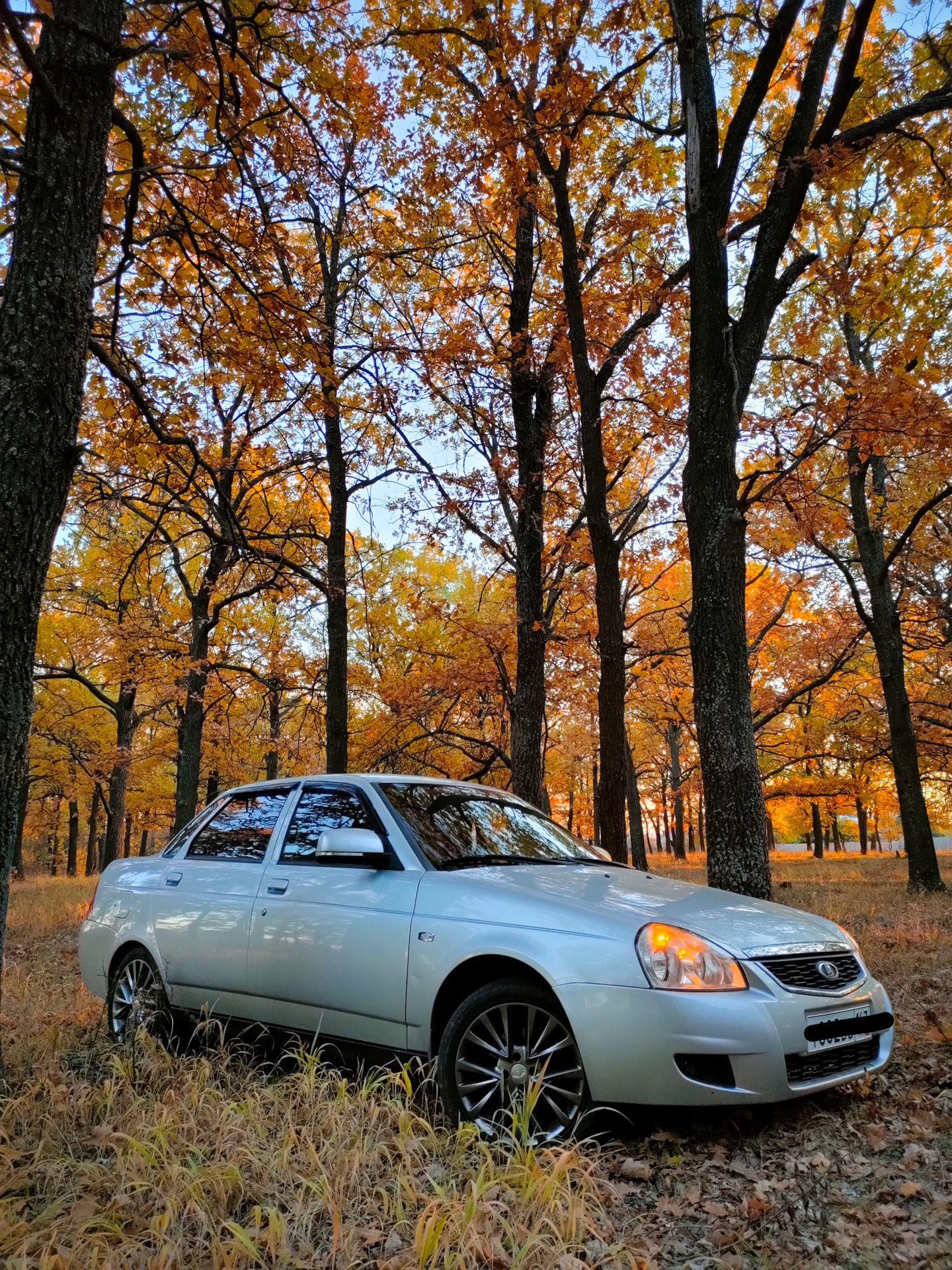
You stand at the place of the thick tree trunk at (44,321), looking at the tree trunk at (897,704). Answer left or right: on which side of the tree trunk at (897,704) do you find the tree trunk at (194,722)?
left

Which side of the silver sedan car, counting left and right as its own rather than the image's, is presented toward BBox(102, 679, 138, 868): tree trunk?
back

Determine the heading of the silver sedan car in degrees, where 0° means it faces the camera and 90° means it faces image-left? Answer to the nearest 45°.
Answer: approximately 315°

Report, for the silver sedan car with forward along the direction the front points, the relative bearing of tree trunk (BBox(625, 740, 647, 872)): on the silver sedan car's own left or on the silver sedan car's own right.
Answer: on the silver sedan car's own left

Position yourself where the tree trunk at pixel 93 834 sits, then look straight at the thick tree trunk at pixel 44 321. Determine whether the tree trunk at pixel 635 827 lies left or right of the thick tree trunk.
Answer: left

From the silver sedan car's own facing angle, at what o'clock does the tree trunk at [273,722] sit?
The tree trunk is roughly at 7 o'clock from the silver sedan car.

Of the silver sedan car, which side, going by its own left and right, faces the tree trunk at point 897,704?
left

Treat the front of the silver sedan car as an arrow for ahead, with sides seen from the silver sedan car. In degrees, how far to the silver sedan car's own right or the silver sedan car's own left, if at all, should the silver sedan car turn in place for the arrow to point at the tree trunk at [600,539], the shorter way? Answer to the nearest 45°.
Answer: approximately 135° to the silver sedan car's own left

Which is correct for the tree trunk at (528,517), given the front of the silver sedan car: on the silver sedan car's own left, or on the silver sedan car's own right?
on the silver sedan car's own left
